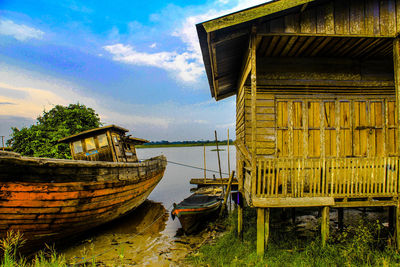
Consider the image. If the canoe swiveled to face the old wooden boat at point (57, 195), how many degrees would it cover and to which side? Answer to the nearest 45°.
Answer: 0° — it already faces it

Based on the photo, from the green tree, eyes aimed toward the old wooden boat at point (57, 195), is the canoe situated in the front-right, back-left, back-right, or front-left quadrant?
front-left

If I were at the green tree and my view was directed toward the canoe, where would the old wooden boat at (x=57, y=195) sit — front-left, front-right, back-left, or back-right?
front-right

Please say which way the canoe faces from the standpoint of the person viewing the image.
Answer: facing the viewer and to the left of the viewer

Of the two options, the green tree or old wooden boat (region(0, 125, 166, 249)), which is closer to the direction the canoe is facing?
the old wooden boat

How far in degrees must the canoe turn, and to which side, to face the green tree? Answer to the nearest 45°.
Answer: approximately 90° to its right
